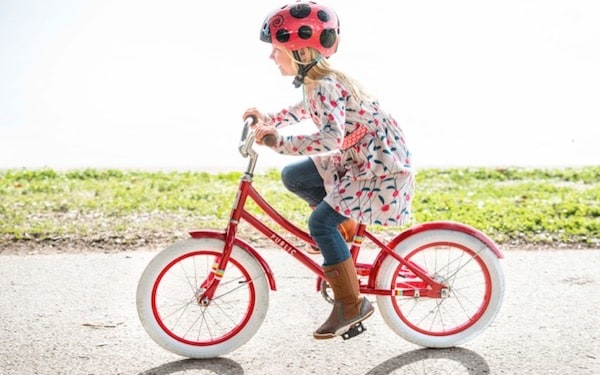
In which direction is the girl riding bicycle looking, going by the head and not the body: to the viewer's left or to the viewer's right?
to the viewer's left

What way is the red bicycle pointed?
to the viewer's left

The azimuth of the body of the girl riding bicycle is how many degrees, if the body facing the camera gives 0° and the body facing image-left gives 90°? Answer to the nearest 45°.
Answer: approximately 90°
